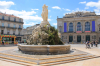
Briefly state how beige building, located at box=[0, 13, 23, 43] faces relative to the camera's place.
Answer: facing the viewer and to the right of the viewer
